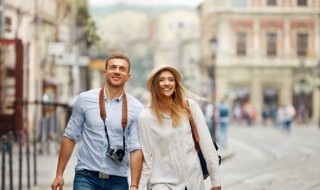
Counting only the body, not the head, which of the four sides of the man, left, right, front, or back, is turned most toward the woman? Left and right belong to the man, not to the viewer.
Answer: left

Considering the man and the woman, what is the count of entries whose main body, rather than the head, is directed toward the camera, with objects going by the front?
2

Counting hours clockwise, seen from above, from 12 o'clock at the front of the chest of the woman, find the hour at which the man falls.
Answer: The man is roughly at 3 o'clock from the woman.

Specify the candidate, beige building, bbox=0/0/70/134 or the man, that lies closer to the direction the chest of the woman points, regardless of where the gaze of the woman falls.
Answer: the man

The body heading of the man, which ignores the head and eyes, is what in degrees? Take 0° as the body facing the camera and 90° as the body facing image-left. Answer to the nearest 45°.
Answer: approximately 0°

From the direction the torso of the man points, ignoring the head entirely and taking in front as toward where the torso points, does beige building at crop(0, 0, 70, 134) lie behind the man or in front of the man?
behind

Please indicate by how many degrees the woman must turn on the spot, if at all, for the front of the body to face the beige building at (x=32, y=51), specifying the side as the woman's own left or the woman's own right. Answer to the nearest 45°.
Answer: approximately 180°

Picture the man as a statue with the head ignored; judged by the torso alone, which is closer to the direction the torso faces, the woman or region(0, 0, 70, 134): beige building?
the woman
